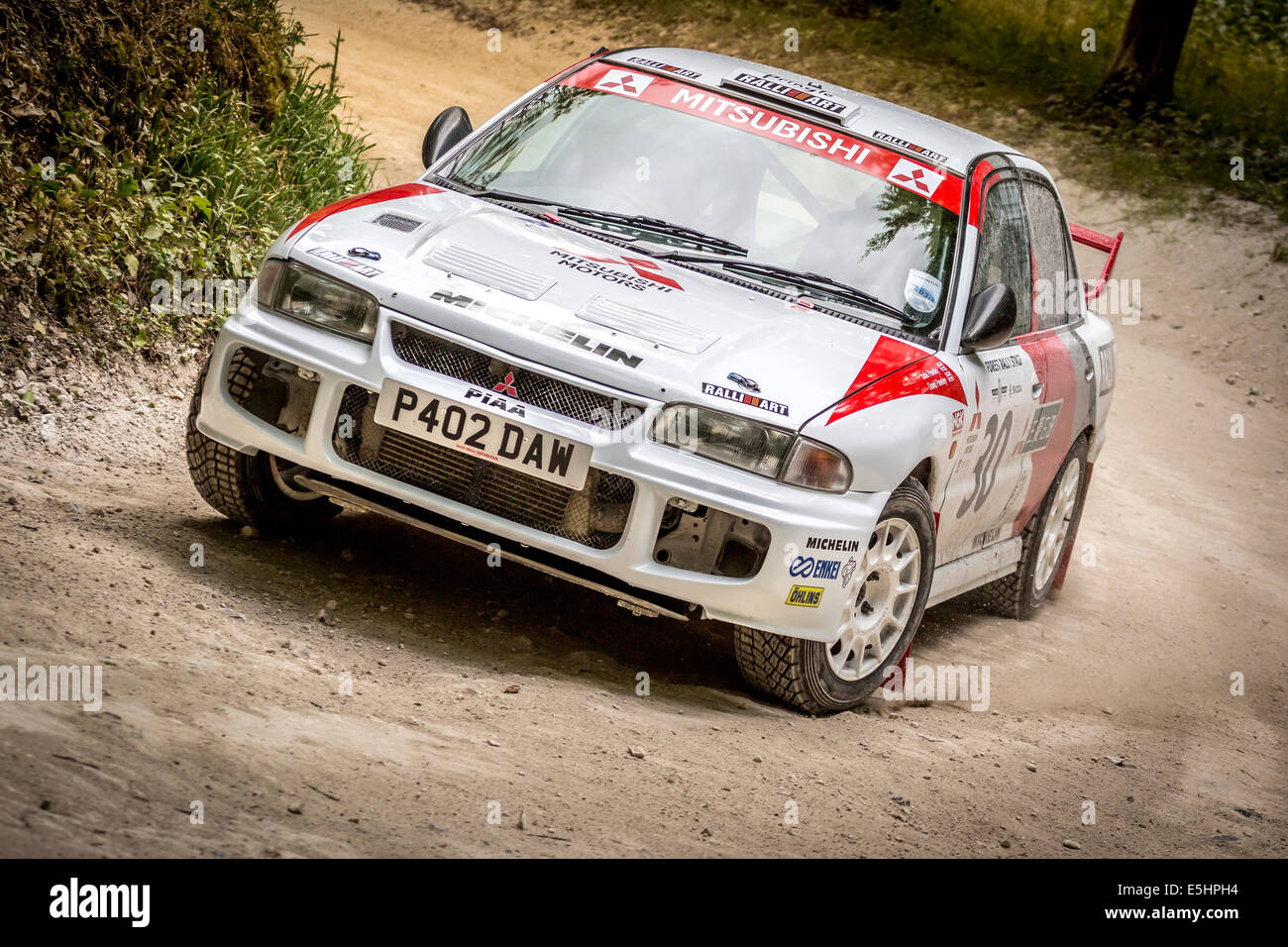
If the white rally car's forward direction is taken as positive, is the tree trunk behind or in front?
behind

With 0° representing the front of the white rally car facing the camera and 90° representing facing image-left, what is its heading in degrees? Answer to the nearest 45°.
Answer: approximately 45°
